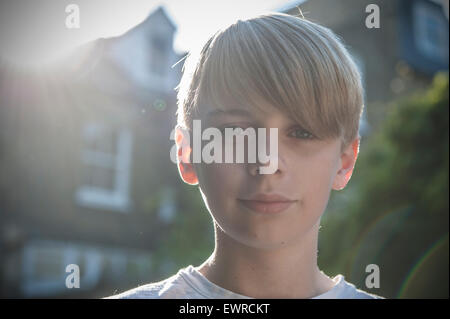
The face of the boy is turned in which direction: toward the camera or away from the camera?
toward the camera

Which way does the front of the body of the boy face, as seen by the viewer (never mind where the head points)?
toward the camera
